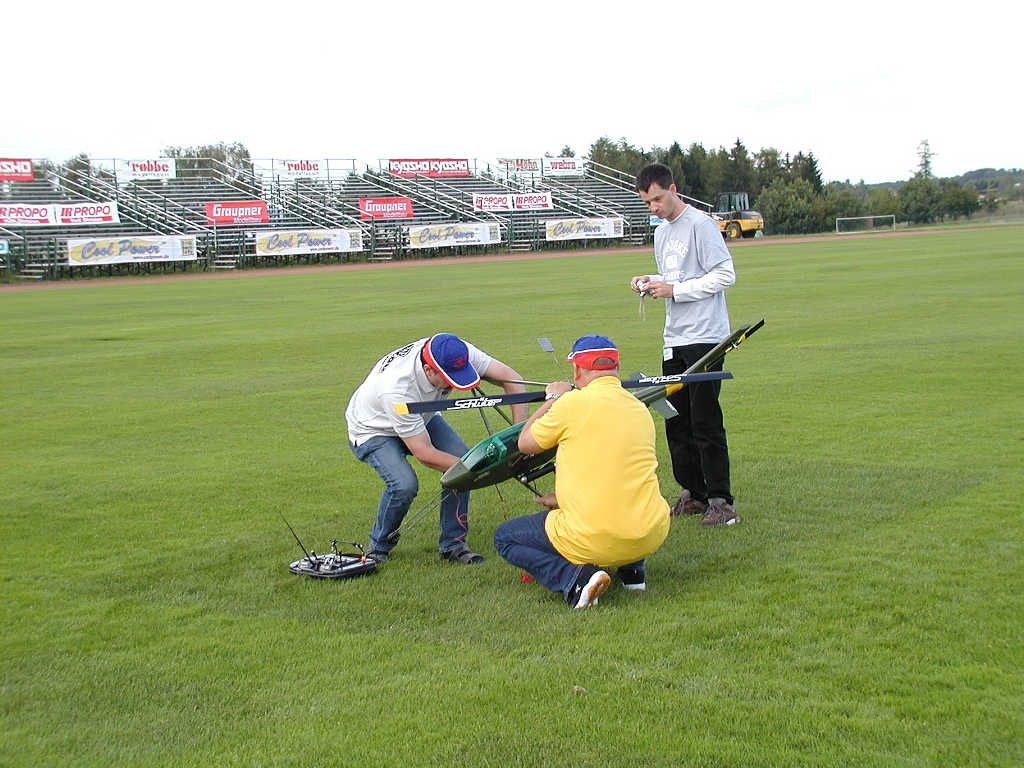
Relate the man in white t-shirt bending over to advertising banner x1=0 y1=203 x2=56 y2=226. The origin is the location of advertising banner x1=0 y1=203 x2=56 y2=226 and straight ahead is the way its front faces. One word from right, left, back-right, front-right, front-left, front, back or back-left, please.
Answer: front

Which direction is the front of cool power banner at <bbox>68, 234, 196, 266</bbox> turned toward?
toward the camera

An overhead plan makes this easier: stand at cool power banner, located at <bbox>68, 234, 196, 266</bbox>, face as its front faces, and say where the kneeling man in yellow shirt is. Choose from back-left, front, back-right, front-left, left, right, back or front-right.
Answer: front

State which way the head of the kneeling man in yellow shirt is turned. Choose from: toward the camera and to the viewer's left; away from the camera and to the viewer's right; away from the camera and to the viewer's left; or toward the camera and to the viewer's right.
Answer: away from the camera and to the viewer's left

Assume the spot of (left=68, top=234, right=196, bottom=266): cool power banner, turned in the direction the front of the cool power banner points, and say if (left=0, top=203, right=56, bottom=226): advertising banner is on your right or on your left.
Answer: on your right

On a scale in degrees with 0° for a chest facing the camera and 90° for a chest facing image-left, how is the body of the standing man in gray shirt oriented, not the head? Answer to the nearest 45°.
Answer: approximately 45°

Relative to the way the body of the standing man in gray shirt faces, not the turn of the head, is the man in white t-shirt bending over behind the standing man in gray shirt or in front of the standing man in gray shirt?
in front

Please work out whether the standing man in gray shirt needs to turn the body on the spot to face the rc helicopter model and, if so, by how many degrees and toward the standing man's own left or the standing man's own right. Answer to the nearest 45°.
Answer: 0° — they already face it

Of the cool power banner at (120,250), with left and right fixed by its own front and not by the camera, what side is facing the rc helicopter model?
front

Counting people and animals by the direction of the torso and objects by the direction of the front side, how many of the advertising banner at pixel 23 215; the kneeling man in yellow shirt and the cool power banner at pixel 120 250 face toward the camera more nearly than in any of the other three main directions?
2

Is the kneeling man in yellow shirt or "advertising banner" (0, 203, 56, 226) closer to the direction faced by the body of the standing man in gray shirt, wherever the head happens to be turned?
the kneeling man in yellow shirt

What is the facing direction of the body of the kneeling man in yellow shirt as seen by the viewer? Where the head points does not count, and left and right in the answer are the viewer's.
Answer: facing away from the viewer and to the left of the viewer
